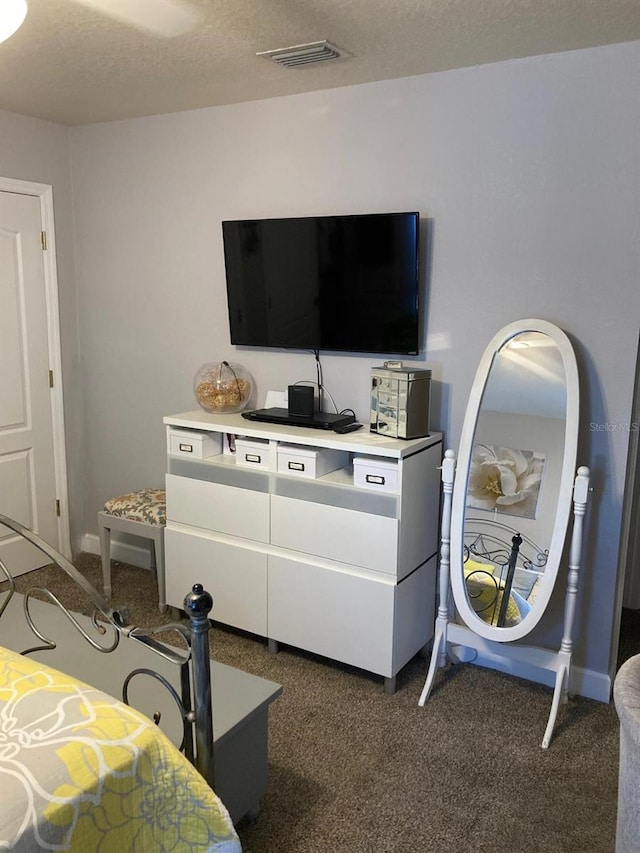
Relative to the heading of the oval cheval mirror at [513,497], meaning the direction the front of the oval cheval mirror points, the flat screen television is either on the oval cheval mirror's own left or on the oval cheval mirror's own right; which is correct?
on the oval cheval mirror's own right

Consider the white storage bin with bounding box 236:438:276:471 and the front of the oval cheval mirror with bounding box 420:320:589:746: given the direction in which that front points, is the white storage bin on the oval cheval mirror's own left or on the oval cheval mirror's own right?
on the oval cheval mirror's own right

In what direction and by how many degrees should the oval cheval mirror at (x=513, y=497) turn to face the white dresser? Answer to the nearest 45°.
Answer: approximately 45° to its right

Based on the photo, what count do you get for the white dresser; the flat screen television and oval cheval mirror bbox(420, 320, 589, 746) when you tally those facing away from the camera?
0

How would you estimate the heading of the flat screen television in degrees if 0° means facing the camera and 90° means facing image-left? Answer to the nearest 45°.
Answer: approximately 45°

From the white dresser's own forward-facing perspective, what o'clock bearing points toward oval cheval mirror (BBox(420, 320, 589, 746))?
The oval cheval mirror is roughly at 8 o'clock from the white dresser.

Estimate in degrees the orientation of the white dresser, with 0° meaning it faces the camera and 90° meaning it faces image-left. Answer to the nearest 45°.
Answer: approximately 45°

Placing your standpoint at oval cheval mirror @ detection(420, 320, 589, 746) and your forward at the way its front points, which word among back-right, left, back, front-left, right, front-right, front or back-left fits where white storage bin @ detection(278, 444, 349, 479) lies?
front-right

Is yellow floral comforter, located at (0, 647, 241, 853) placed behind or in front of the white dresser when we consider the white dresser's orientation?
in front

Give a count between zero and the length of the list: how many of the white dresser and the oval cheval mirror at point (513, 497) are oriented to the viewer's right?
0
